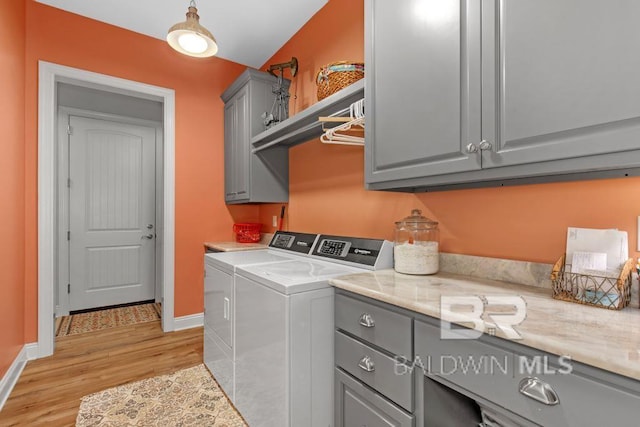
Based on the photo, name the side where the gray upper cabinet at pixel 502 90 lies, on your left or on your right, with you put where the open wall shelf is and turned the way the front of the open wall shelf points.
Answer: on your left

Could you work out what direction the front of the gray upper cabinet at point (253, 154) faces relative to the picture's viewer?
facing the viewer and to the left of the viewer

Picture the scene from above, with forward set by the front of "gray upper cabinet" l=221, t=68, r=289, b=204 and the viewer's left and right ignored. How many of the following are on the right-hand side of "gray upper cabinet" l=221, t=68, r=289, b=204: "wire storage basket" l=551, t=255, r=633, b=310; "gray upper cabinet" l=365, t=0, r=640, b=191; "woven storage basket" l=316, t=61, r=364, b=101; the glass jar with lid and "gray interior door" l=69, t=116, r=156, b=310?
1

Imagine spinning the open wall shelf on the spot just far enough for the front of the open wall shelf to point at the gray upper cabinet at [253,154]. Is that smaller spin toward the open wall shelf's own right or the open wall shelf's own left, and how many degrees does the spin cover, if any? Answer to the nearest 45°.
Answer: approximately 90° to the open wall shelf's own right

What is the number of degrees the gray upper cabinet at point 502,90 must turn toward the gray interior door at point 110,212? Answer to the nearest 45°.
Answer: approximately 45° to its right

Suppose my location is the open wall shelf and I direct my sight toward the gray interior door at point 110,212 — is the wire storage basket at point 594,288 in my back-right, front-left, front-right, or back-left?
back-left

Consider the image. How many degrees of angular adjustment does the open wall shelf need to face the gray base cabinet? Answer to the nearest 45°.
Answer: approximately 45° to its left

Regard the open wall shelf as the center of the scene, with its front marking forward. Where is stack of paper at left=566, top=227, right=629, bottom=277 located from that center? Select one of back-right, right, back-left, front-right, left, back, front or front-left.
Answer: left

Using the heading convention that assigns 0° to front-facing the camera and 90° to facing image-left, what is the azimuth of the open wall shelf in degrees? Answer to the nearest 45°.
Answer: approximately 45°

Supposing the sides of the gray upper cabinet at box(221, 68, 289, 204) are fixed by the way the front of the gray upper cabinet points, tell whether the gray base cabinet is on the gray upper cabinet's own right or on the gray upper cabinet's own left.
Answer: on the gray upper cabinet's own left

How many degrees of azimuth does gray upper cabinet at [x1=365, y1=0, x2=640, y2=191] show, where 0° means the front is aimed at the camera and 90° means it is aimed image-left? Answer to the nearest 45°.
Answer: approximately 45°
